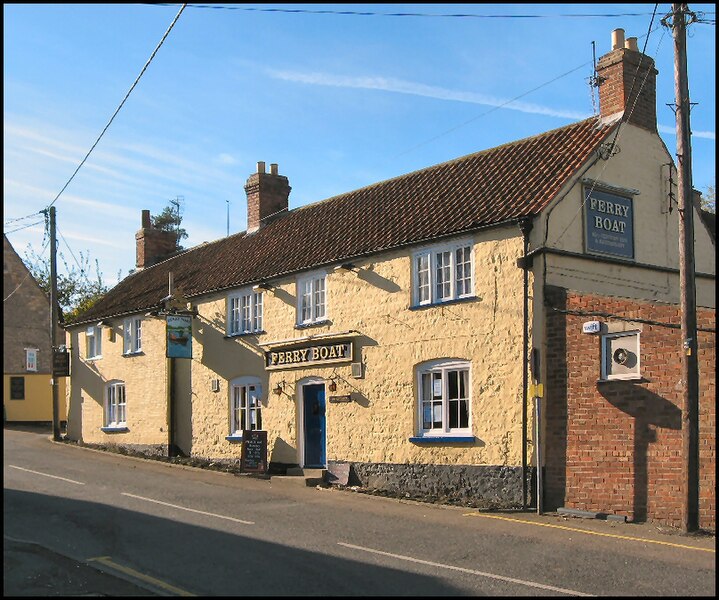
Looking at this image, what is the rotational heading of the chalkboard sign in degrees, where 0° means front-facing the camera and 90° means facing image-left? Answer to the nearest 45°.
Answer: approximately 0°

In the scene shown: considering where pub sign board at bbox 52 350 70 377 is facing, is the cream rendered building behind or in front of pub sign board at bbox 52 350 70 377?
in front

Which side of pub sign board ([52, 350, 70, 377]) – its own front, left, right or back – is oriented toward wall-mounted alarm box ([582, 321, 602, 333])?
front

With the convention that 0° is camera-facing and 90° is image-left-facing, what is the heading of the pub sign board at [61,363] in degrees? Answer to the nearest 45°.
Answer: approximately 0°

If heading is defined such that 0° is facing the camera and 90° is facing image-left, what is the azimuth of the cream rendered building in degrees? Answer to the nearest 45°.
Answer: approximately 45°

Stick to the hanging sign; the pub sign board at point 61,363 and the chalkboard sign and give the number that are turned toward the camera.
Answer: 3
